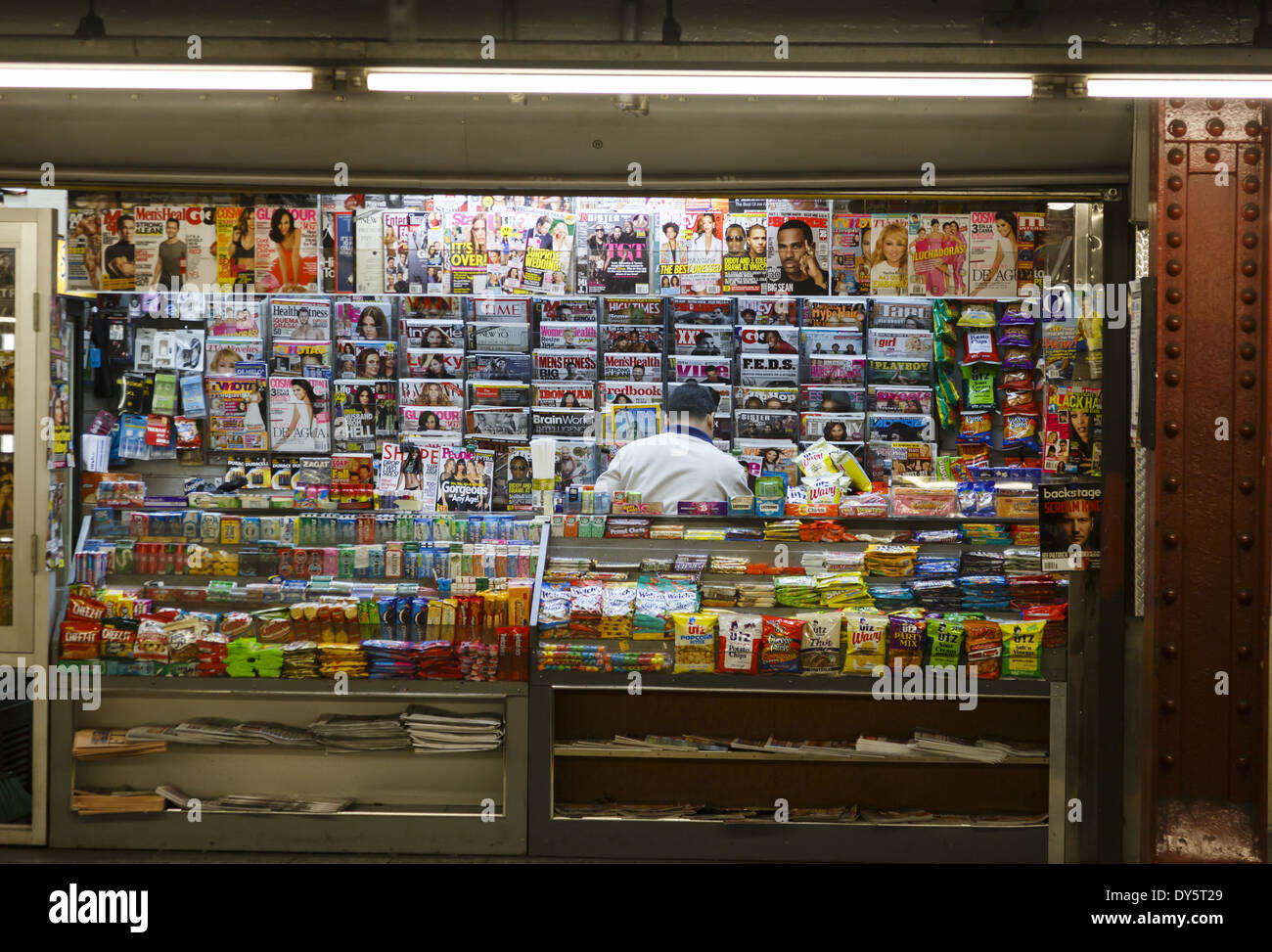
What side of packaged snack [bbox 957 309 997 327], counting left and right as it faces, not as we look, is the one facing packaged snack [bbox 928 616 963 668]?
front

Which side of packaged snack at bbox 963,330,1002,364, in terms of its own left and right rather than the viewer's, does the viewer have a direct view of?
front

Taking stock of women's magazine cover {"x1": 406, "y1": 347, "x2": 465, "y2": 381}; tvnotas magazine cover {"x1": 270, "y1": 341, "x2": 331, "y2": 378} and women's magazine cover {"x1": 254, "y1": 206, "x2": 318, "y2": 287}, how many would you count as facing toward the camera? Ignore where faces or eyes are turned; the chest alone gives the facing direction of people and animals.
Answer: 3

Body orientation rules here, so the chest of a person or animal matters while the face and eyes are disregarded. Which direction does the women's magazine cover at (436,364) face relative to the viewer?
toward the camera

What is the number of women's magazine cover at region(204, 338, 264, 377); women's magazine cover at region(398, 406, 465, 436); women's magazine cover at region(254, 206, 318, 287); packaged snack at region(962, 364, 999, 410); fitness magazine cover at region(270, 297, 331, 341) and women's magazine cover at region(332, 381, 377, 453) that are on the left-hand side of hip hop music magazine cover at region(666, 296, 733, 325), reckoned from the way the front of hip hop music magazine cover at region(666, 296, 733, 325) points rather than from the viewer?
1

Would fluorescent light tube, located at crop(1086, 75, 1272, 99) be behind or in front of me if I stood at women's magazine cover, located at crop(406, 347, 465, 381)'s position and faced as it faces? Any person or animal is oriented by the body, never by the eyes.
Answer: in front

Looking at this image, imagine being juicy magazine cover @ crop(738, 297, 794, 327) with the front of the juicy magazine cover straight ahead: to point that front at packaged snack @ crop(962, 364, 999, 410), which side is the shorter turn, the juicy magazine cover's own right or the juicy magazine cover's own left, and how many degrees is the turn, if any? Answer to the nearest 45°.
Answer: approximately 90° to the juicy magazine cover's own left

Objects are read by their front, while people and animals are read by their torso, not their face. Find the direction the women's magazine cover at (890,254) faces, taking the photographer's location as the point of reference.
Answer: facing the viewer
